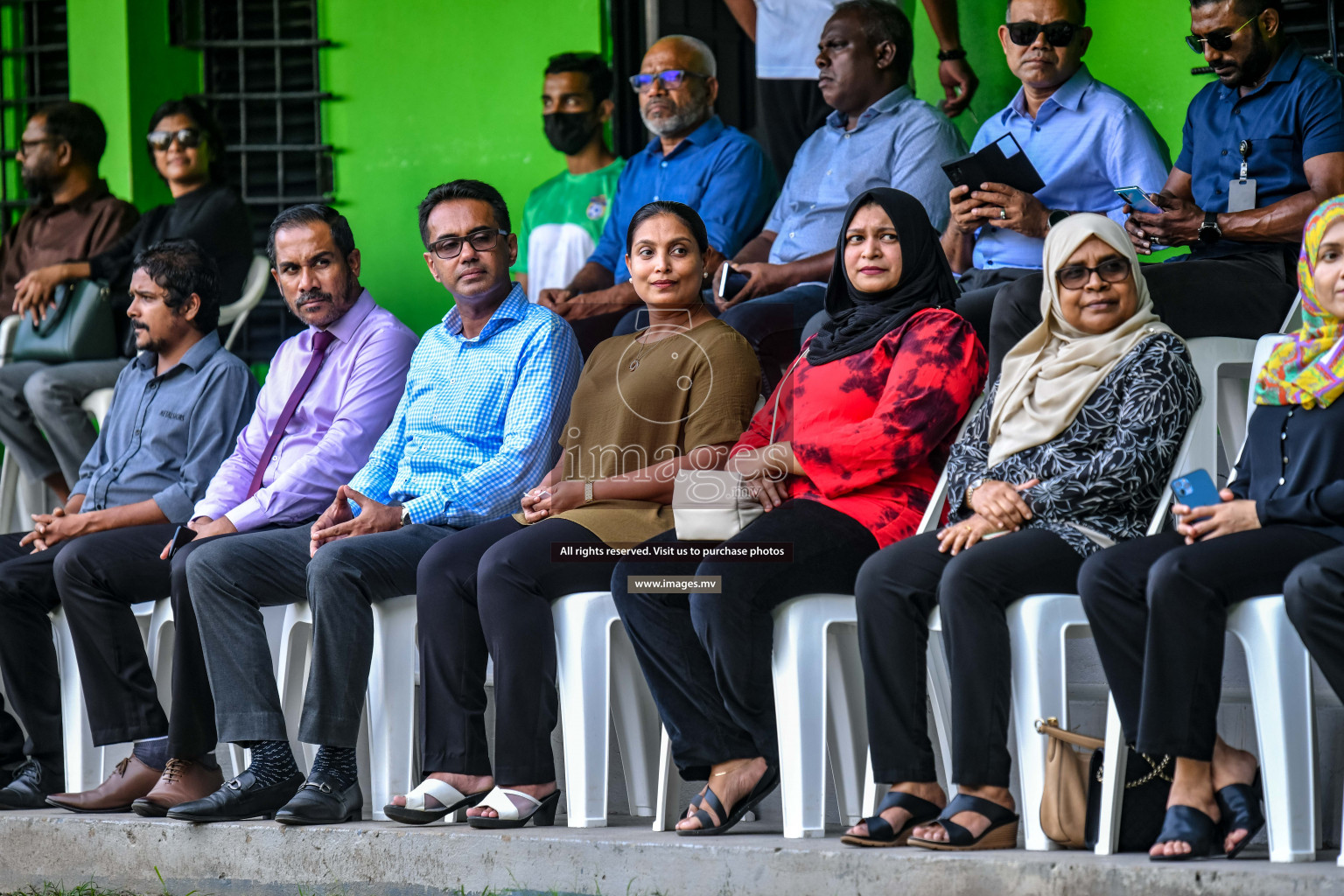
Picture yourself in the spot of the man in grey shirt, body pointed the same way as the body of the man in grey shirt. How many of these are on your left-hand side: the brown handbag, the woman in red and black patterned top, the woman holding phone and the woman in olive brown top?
4

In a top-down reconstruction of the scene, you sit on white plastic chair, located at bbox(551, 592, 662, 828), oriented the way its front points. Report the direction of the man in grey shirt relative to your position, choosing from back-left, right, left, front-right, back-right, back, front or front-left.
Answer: right

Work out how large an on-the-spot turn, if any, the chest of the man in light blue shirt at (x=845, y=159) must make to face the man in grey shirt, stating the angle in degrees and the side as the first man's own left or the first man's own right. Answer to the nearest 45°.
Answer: approximately 45° to the first man's own right

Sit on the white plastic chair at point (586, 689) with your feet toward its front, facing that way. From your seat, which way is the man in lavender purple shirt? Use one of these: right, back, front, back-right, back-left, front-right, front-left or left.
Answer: right

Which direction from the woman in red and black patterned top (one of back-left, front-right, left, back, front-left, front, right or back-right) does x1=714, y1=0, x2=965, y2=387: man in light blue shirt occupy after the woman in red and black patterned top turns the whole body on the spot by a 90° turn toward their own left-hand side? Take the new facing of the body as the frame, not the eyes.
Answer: back-left

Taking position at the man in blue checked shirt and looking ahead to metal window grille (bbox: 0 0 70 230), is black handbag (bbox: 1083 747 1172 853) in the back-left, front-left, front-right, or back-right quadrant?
back-right
